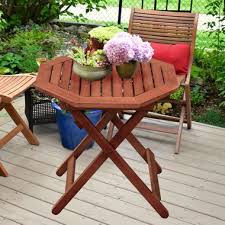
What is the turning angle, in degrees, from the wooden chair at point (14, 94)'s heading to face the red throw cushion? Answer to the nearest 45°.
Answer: approximately 45° to its left

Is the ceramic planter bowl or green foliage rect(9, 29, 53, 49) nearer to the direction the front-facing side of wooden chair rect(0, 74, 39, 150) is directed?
the ceramic planter bowl

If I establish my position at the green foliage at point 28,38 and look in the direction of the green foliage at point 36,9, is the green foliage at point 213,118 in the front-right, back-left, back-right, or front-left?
back-right

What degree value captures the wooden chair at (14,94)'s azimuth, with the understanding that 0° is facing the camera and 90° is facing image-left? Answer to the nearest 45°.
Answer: approximately 315°

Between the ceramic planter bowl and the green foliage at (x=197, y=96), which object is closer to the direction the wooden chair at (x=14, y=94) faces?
the ceramic planter bowl

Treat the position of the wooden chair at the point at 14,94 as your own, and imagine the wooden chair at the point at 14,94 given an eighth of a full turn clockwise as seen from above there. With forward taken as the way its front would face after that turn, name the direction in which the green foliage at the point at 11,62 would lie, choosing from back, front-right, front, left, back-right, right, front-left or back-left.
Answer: back

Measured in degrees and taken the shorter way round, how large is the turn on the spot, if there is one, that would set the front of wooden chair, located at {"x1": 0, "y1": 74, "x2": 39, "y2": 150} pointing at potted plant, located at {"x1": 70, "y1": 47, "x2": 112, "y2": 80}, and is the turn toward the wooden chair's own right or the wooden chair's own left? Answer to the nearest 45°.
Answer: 0° — it already faces it

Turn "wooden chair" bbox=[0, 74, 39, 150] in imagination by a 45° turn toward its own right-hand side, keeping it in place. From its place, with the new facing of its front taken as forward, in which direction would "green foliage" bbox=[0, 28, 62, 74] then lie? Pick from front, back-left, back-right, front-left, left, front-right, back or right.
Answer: back

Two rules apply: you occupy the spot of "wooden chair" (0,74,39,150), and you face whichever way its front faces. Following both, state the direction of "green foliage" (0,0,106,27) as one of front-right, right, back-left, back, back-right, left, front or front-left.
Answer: back-left

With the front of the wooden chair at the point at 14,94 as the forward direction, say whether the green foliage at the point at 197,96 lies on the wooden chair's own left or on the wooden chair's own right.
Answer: on the wooden chair's own left

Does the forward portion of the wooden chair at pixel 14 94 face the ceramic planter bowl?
yes

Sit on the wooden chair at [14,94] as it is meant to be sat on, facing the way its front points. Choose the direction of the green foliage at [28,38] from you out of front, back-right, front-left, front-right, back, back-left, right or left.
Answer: back-left

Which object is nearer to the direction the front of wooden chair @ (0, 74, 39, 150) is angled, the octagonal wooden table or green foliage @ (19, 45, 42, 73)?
the octagonal wooden table

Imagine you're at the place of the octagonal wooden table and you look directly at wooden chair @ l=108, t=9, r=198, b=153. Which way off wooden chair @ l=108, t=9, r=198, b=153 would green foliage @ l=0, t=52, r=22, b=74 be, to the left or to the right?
left
